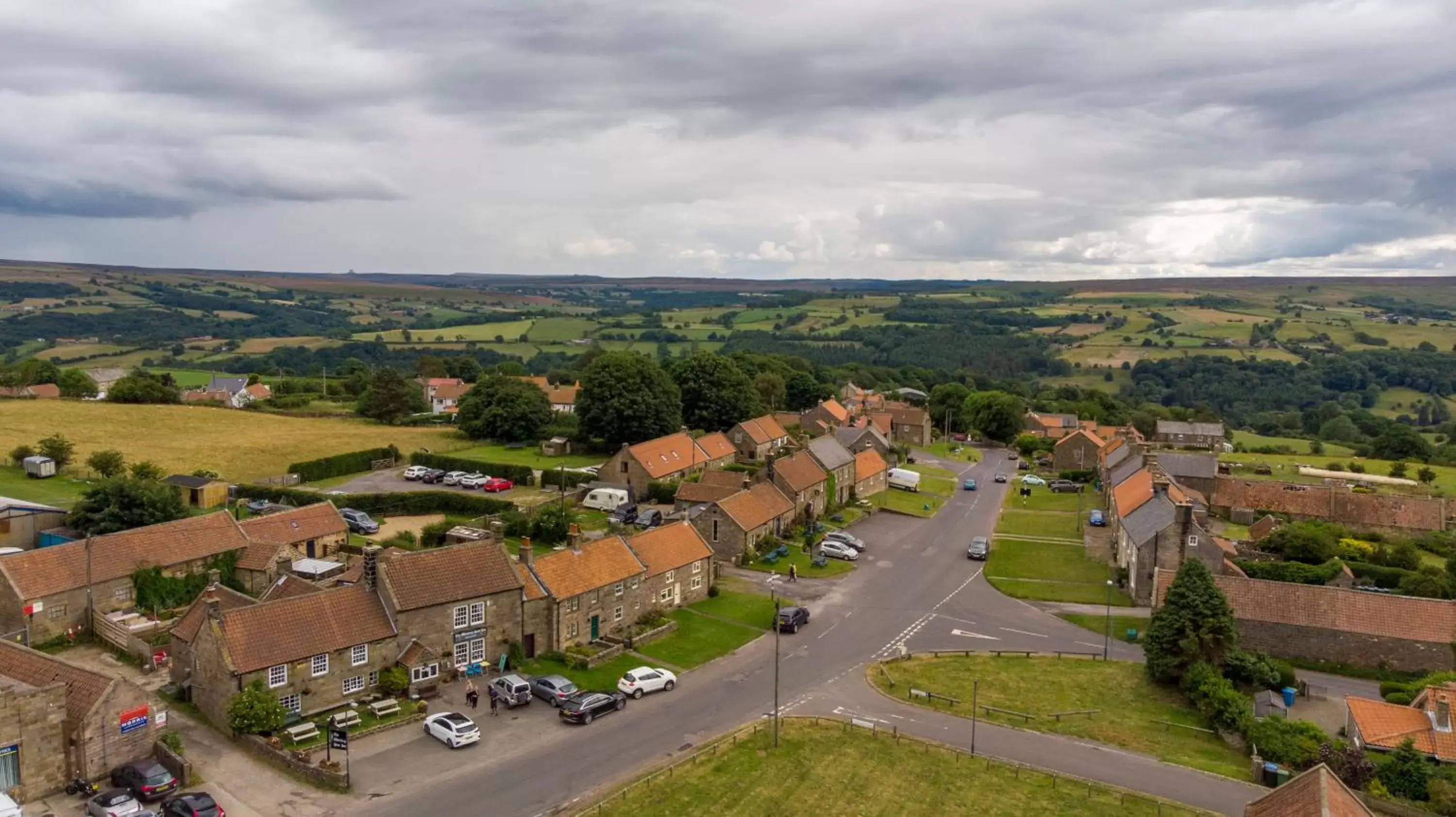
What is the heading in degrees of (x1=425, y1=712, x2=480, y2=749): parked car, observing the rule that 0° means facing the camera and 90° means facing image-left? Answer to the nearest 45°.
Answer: approximately 135°

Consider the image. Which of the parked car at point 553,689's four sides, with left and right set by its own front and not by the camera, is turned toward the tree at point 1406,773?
back

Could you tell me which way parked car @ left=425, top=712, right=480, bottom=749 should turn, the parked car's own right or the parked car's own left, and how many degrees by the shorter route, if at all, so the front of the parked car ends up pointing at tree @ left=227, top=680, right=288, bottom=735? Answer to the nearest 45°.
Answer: approximately 45° to the parked car's own left

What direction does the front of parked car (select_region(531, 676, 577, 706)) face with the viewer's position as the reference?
facing away from the viewer and to the left of the viewer

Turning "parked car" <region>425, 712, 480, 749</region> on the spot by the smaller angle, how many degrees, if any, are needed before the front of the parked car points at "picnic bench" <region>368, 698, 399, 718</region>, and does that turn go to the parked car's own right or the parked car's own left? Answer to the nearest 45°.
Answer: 0° — it already faces it

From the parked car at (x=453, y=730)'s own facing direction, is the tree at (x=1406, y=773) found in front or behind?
behind

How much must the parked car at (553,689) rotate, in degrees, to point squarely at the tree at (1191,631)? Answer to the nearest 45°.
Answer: approximately 135° to its right

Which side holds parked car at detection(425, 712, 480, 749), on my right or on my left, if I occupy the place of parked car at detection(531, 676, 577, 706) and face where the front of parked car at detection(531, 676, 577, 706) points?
on my left

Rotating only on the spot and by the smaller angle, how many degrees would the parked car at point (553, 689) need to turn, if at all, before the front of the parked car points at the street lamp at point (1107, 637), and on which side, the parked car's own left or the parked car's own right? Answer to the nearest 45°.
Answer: approximately 135° to the parked car's own right

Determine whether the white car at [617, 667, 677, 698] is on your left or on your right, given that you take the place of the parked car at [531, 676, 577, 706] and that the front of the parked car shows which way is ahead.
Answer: on your right
